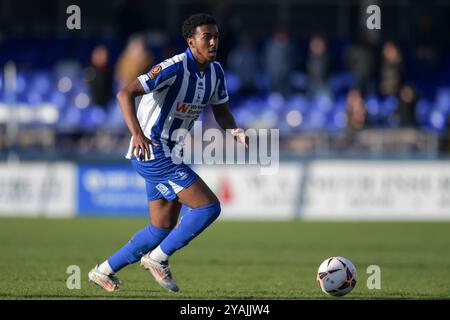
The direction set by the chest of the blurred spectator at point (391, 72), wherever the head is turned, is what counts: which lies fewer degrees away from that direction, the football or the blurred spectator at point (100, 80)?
the football

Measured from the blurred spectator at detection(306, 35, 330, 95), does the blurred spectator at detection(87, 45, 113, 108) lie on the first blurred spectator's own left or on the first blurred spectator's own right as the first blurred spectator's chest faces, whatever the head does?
on the first blurred spectator's own right

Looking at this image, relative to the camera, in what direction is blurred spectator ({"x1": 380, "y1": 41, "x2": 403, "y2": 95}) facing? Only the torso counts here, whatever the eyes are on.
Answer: toward the camera

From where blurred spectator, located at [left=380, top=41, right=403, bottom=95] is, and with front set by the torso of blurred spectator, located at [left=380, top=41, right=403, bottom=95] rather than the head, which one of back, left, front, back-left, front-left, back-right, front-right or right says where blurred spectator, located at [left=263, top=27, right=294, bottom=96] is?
right

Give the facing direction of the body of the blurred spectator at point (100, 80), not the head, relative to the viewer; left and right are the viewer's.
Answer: facing the viewer

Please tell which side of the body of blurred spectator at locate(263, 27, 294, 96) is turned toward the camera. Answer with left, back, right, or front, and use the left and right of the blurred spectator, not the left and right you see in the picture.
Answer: front

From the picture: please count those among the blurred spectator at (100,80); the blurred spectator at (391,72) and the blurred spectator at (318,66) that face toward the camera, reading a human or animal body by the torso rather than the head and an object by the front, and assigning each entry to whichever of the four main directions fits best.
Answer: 3

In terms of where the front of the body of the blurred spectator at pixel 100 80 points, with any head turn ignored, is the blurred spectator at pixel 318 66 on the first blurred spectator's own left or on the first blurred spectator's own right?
on the first blurred spectator's own left

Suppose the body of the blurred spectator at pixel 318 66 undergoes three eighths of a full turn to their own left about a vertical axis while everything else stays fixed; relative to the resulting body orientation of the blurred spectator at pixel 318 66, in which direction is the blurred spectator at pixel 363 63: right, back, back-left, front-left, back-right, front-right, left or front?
front-right

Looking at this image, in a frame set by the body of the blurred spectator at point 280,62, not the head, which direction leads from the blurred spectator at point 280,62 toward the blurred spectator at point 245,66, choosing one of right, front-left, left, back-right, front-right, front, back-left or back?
right

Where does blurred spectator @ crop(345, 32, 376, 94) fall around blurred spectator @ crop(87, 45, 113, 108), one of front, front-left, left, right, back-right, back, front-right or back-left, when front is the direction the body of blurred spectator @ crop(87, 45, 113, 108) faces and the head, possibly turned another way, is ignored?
left

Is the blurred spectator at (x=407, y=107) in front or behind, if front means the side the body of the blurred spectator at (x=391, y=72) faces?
in front

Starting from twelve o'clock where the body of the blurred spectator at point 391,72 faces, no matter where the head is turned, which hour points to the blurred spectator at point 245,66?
the blurred spectator at point 245,66 is roughly at 3 o'clock from the blurred spectator at point 391,72.
